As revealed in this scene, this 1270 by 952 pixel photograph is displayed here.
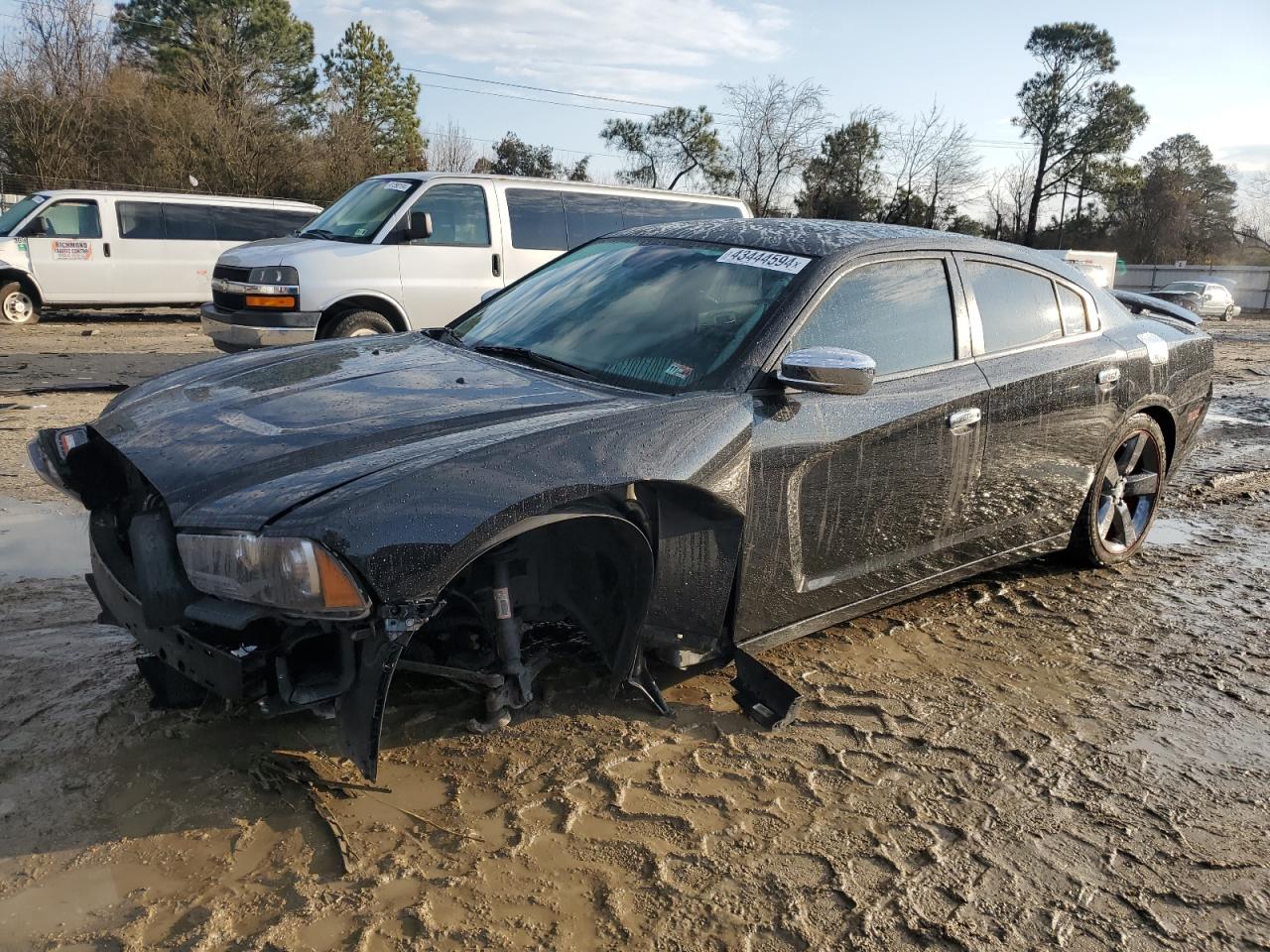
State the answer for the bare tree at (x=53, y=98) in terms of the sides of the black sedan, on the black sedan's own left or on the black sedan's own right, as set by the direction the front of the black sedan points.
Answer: on the black sedan's own right

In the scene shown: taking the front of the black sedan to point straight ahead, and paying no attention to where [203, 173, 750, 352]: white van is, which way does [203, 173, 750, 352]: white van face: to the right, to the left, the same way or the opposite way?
the same way

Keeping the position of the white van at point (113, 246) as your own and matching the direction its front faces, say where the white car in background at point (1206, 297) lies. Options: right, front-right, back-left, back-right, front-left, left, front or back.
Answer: back

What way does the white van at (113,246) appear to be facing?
to the viewer's left

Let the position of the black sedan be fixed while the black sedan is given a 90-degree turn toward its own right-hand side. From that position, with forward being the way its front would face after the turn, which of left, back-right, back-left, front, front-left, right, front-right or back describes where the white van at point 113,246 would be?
front

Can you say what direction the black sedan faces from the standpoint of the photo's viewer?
facing the viewer and to the left of the viewer

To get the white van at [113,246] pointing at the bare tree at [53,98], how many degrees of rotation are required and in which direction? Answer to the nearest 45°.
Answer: approximately 90° to its right

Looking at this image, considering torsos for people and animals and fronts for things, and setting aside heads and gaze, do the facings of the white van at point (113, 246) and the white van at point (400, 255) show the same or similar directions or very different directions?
same or similar directions

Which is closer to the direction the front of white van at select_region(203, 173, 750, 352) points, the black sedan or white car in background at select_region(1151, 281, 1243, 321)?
the black sedan

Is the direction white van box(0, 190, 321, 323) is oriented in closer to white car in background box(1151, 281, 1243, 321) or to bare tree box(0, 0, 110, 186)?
the bare tree
